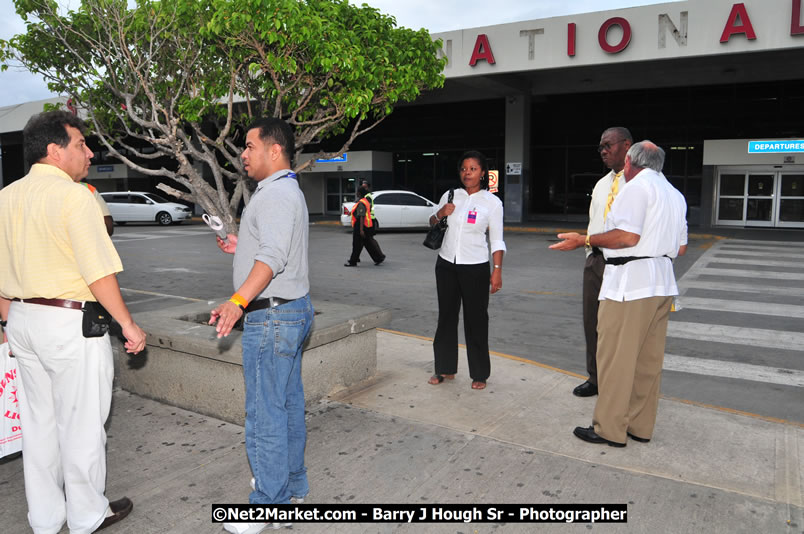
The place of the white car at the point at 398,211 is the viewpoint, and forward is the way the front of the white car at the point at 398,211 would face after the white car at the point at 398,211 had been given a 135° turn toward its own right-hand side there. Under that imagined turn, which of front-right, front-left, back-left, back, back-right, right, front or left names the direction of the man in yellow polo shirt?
front-left

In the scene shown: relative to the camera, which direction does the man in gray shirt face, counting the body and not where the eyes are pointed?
to the viewer's left

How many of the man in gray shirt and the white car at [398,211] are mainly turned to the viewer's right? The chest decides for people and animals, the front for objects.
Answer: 1

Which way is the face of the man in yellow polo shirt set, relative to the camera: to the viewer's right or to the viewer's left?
to the viewer's right

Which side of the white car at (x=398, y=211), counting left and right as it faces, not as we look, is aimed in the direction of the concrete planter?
right

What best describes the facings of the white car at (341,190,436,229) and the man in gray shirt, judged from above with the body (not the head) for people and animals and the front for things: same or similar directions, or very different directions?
very different directions

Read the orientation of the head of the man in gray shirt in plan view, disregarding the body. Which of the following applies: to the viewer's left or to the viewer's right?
to the viewer's left

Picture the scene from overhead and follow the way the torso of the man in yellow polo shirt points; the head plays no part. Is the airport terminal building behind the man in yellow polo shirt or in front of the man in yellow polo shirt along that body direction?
in front

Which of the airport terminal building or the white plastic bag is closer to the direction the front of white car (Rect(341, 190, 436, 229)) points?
the airport terminal building

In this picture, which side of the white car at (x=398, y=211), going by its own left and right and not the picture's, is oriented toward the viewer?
right

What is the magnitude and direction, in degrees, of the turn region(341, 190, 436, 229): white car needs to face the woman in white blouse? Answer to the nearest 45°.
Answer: approximately 90° to its right

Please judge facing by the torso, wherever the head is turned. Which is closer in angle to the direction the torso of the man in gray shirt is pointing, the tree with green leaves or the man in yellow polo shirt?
the man in yellow polo shirt

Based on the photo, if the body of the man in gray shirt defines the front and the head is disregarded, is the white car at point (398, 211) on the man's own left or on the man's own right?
on the man's own right

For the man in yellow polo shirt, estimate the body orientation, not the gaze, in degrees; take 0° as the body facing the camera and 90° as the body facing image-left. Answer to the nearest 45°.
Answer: approximately 225°

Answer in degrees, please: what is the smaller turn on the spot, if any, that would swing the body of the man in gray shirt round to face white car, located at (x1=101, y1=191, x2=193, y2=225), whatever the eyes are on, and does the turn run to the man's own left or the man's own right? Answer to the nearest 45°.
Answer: approximately 90° to the man's own right
